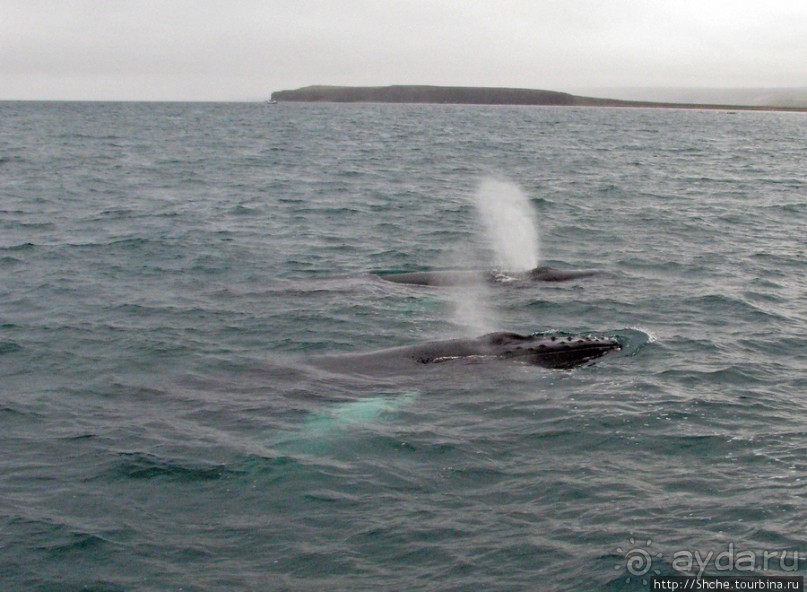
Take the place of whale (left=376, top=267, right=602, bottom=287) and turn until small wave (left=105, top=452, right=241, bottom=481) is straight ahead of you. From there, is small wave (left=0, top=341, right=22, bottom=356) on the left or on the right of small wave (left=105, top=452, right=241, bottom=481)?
right

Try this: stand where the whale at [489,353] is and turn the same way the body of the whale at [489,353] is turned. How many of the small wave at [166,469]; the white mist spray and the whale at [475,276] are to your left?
2

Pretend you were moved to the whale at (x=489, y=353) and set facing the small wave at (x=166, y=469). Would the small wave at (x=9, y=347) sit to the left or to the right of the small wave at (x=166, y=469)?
right

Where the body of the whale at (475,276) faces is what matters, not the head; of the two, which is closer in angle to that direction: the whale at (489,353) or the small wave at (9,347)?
the whale

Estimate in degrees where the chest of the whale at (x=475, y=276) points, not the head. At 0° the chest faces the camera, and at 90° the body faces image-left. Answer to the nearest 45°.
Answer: approximately 270°

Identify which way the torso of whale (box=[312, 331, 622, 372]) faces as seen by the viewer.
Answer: to the viewer's right

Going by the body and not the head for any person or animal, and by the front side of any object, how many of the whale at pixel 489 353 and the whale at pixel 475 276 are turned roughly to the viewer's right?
2

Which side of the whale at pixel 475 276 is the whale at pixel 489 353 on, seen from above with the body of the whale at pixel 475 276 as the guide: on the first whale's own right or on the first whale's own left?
on the first whale's own right

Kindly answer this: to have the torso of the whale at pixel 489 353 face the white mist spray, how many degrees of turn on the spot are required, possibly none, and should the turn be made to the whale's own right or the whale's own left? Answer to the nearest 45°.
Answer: approximately 90° to the whale's own left

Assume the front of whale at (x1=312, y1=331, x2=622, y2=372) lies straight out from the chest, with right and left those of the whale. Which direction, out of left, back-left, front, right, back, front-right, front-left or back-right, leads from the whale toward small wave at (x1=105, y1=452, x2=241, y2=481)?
back-right

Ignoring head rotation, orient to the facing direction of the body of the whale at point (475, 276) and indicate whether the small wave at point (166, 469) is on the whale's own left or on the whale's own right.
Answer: on the whale's own right

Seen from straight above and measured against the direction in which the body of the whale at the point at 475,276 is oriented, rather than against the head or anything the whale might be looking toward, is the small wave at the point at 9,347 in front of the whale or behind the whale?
behind

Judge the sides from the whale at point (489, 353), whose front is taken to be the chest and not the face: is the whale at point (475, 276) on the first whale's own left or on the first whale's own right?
on the first whale's own left
